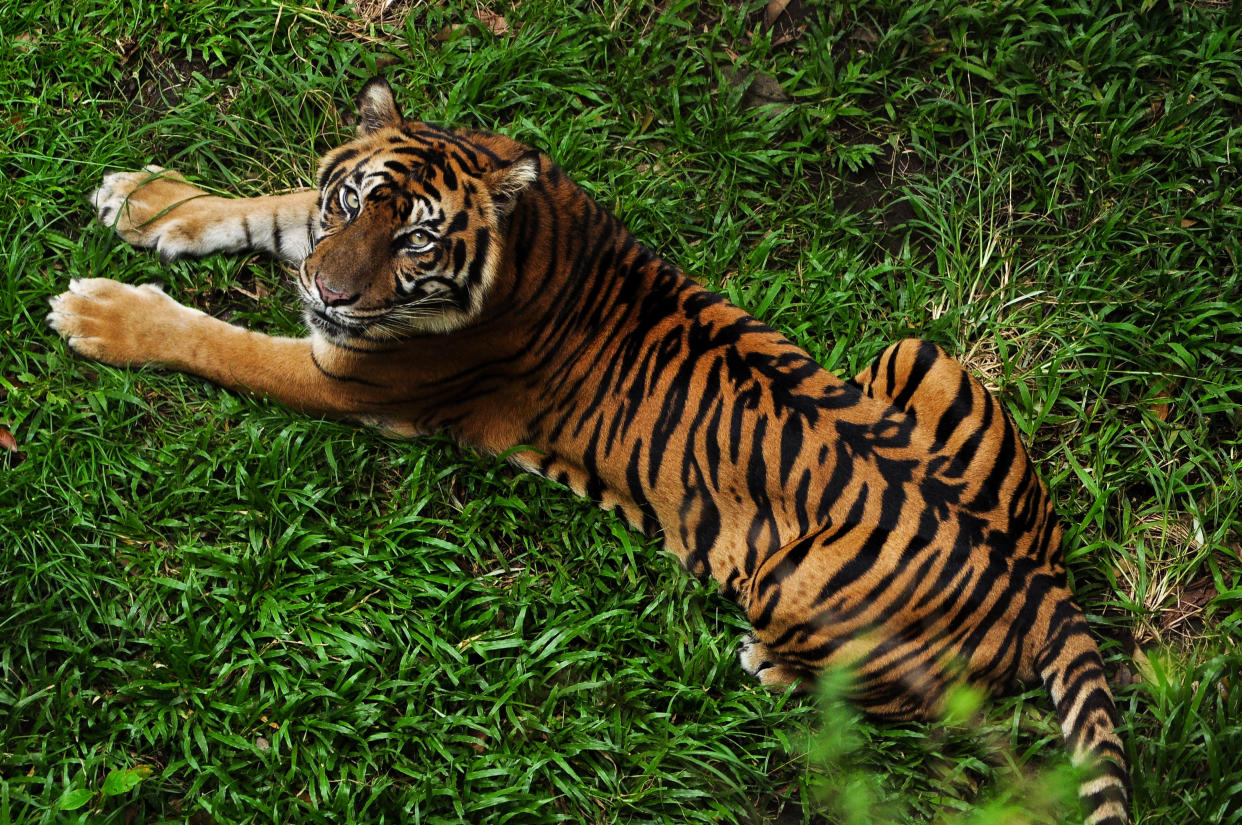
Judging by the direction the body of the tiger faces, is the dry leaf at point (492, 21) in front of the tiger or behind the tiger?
in front

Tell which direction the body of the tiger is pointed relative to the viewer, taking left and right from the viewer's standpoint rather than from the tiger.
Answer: facing away from the viewer and to the left of the viewer
